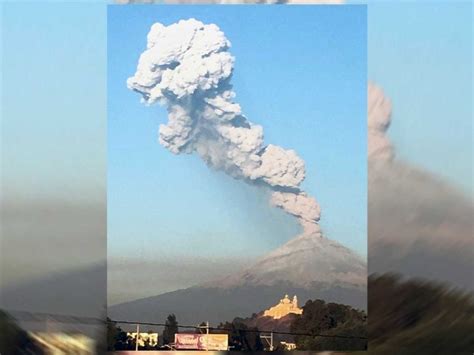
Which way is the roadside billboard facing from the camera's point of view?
toward the camera
